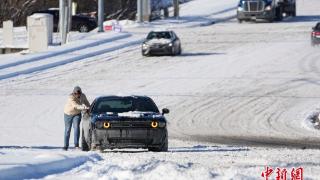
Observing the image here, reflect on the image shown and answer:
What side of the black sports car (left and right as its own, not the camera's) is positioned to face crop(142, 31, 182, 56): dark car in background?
back

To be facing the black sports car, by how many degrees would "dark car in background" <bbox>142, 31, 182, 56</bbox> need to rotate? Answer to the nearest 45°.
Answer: approximately 45° to its left

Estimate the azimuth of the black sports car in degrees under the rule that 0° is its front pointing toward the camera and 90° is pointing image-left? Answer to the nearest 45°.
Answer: approximately 0°

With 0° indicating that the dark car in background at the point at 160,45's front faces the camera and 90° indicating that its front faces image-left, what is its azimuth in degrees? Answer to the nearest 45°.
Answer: approximately 45°
